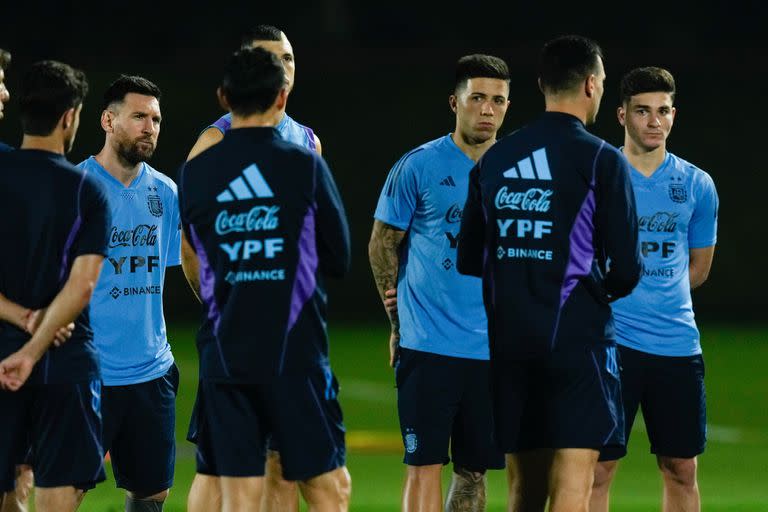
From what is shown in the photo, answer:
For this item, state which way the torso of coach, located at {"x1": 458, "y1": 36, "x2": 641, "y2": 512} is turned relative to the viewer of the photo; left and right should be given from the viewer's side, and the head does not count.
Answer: facing away from the viewer and to the right of the viewer

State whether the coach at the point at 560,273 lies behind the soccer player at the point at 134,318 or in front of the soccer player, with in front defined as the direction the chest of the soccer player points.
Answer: in front

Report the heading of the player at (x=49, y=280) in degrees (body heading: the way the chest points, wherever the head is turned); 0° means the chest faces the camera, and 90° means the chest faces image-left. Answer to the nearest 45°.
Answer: approximately 225°

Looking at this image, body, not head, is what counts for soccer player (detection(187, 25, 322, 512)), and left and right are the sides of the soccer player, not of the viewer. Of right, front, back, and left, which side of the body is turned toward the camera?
front

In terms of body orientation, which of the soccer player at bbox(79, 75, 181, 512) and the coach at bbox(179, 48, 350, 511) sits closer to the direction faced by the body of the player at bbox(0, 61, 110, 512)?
the soccer player

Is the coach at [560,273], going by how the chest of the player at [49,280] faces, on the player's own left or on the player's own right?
on the player's own right

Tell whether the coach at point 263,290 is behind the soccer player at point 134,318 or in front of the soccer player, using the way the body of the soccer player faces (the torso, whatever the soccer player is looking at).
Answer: in front

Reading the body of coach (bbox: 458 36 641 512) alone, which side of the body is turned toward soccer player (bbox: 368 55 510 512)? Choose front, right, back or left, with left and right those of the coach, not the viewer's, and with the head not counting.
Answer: left

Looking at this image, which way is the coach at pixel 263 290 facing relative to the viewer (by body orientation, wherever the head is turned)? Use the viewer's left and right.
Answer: facing away from the viewer

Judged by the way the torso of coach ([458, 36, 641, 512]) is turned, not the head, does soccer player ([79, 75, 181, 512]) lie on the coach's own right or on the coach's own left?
on the coach's own left

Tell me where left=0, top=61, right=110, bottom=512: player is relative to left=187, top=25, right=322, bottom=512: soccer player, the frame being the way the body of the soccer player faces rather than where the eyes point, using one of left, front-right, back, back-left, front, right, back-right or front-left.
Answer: front-right

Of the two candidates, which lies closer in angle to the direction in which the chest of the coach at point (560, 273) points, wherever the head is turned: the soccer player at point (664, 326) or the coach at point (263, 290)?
the soccer player
